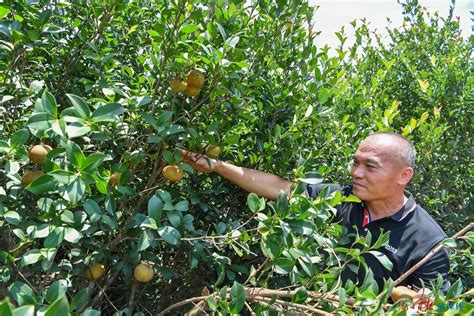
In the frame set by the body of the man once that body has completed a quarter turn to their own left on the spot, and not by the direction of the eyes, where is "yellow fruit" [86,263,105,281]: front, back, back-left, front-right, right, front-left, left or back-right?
right

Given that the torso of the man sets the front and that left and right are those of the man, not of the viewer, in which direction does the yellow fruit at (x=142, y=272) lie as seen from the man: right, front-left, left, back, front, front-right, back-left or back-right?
front

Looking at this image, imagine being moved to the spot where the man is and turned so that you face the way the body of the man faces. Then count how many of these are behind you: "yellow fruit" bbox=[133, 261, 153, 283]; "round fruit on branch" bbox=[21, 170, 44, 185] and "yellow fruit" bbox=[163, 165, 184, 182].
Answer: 0

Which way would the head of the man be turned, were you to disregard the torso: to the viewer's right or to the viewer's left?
to the viewer's left

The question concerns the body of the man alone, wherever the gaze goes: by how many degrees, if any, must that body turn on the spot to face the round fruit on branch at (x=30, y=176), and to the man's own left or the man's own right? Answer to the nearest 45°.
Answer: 0° — they already face it

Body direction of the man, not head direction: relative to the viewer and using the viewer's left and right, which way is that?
facing the viewer and to the left of the viewer

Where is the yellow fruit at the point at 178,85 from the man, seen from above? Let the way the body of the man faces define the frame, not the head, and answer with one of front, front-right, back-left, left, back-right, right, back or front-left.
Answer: front

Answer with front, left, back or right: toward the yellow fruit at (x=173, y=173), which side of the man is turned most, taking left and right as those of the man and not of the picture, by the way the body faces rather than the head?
front
